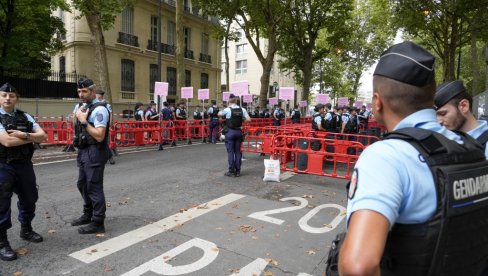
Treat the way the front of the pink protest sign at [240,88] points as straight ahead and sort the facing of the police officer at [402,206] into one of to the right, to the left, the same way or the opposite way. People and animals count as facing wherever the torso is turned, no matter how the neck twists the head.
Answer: the opposite way

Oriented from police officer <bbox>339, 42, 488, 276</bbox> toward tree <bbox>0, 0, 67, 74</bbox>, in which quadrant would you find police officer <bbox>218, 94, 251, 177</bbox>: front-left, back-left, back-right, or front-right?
front-right

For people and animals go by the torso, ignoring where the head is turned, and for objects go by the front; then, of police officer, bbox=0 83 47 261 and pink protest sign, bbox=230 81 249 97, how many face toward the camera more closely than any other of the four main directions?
2

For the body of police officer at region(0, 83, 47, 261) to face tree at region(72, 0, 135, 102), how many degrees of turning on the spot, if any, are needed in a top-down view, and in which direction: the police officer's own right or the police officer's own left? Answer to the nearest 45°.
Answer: approximately 180°

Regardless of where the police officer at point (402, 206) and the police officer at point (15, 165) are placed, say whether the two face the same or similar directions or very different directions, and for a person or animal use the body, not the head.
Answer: very different directions

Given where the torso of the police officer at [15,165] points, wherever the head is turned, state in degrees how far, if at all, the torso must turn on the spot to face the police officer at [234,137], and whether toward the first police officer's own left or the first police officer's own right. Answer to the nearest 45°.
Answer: approximately 135° to the first police officer's own left

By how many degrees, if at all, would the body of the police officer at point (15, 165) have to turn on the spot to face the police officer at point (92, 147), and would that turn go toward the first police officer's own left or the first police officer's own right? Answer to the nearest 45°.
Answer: approximately 90° to the first police officer's own left

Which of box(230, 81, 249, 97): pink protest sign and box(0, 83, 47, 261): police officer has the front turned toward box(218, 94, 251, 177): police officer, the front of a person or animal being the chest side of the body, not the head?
the pink protest sign

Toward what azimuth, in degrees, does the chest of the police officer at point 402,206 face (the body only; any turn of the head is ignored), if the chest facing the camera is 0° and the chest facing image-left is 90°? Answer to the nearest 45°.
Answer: approximately 135°

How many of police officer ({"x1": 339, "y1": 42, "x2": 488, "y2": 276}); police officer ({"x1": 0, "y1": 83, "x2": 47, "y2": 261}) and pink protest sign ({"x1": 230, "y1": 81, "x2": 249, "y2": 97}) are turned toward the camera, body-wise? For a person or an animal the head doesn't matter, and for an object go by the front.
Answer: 2

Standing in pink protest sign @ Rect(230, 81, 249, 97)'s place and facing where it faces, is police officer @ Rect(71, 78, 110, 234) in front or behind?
in front

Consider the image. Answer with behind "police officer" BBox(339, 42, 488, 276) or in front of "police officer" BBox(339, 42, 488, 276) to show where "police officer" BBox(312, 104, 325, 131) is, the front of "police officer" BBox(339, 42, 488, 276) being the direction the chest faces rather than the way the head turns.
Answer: in front

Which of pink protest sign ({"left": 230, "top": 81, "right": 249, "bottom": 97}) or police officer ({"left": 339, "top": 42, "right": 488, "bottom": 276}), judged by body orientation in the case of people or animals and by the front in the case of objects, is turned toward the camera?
the pink protest sign

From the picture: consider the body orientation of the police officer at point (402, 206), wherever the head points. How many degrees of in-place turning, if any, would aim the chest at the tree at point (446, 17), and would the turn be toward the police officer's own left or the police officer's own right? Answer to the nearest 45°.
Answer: approximately 45° to the police officer's own right

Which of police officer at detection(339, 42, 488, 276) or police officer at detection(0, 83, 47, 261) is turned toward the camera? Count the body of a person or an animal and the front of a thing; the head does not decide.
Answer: police officer at detection(0, 83, 47, 261)

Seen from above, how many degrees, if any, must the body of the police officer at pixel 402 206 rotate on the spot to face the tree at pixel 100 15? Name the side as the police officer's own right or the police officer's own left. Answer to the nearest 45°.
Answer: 0° — they already face it

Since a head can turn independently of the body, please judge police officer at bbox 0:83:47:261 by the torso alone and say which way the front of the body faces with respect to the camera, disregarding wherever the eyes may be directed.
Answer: toward the camera

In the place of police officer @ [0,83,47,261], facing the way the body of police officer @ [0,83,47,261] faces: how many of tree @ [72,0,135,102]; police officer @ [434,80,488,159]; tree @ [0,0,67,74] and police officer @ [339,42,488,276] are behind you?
2
